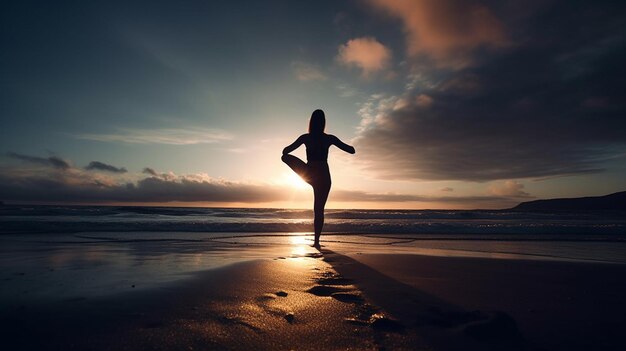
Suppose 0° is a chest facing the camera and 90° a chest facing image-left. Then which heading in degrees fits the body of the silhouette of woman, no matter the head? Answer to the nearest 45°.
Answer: approximately 180°
